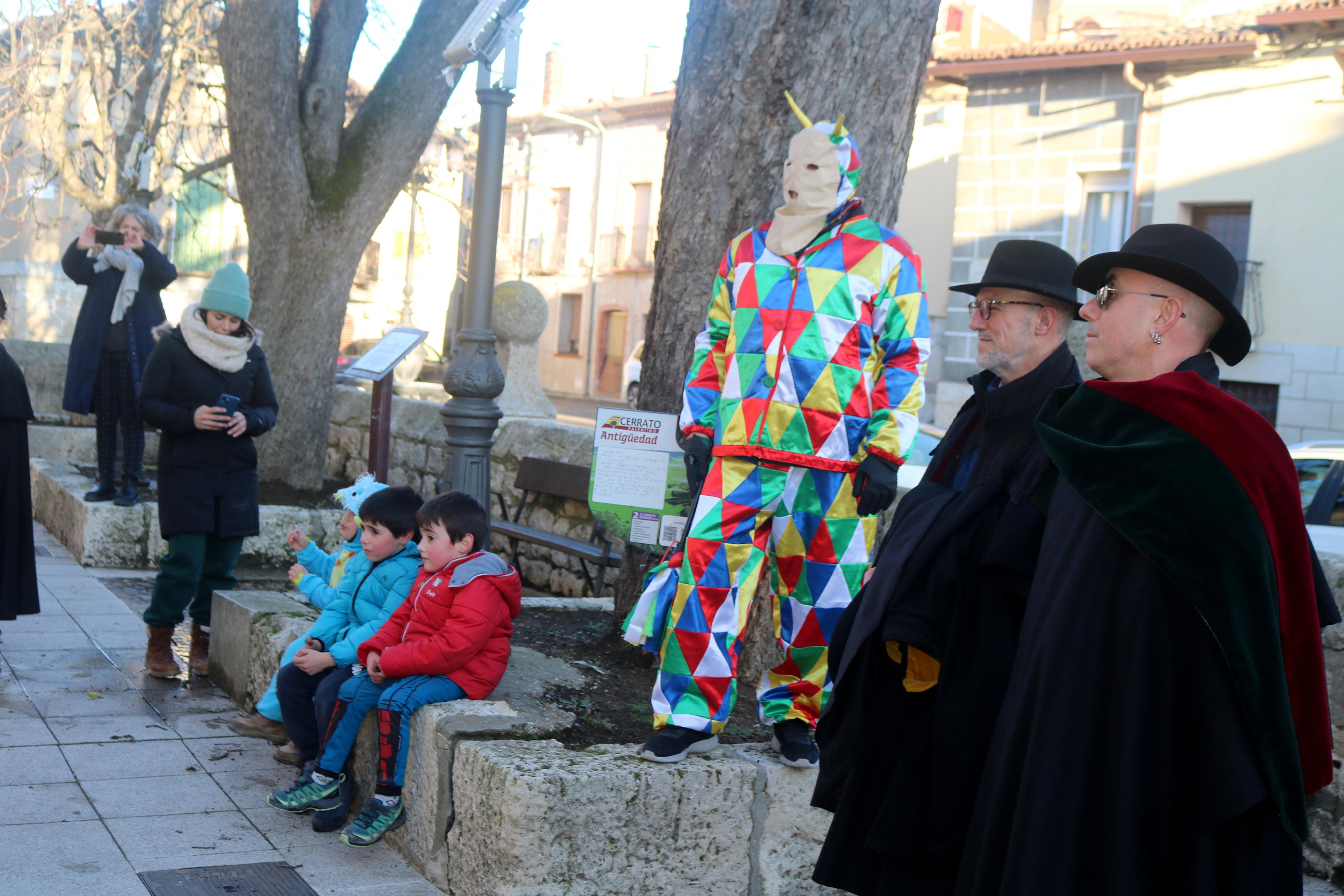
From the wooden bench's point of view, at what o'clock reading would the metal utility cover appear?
The metal utility cover is roughly at 11 o'clock from the wooden bench.

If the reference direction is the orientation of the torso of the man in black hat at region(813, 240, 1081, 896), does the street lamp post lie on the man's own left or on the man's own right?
on the man's own right

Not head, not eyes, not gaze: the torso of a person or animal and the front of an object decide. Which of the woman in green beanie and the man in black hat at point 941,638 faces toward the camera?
the woman in green beanie

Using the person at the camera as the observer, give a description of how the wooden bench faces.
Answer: facing the viewer and to the left of the viewer

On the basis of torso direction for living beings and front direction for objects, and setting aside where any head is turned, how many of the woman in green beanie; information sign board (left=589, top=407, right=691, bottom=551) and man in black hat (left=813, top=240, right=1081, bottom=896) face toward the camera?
2

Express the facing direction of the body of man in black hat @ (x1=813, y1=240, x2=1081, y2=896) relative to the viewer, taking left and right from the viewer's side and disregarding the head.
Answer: facing to the left of the viewer

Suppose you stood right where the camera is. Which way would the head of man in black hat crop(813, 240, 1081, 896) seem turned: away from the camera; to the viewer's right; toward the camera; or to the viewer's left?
to the viewer's left

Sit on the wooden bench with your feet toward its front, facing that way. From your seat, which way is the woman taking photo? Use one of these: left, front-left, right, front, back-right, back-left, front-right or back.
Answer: front-right

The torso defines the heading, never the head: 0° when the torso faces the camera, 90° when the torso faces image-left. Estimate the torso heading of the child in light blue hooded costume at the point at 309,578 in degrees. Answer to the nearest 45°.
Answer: approximately 45°

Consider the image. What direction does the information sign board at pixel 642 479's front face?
toward the camera

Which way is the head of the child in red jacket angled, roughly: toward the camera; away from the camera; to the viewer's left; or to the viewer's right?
to the viewer's left

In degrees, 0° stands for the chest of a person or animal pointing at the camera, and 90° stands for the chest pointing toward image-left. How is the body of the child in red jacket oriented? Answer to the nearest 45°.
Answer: approximately 45°

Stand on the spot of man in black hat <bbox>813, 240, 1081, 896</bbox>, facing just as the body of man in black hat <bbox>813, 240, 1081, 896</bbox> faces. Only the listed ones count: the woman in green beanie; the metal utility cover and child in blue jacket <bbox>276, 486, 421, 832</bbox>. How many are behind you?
0

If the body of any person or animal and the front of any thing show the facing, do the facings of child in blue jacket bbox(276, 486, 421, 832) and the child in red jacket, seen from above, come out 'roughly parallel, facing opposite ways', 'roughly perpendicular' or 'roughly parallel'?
roughly parallel

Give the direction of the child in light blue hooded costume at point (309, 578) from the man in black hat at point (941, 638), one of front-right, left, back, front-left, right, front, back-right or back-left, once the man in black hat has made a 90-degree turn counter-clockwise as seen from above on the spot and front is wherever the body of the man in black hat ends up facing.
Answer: back-right

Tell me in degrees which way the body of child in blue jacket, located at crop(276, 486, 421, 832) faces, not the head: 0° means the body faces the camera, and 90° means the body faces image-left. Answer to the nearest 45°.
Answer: approximately 45°

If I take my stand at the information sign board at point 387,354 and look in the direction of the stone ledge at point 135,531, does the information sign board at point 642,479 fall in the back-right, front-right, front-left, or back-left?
back-left

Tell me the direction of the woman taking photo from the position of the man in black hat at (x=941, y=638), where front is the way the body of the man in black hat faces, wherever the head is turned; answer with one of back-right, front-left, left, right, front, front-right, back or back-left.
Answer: front-right
